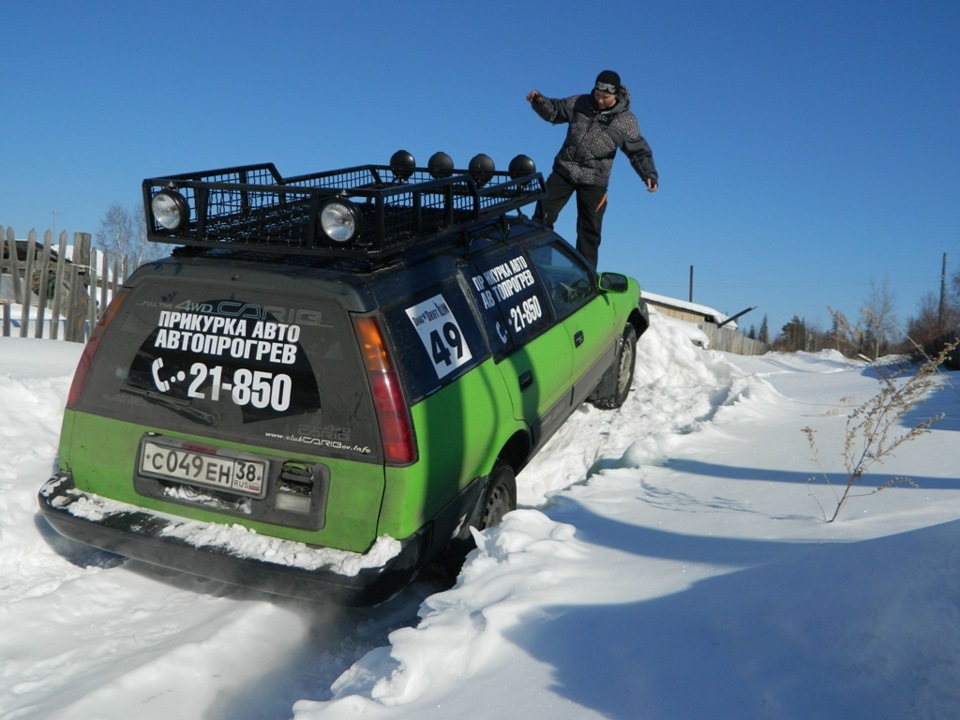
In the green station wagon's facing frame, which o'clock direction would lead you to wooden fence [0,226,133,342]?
The wooden fence is roughly at 10 o'clock from the green station wagon.

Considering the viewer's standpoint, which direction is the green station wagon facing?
facing away from the viewer and to the right of the viewer
